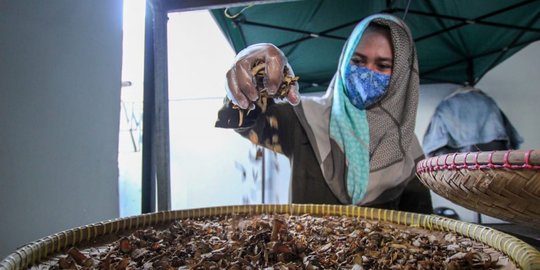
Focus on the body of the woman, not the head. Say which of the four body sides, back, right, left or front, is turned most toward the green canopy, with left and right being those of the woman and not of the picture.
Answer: back

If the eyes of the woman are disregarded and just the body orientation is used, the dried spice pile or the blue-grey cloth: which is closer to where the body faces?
the dried spice pile

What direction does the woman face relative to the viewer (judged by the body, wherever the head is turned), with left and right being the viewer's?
facing the viewer

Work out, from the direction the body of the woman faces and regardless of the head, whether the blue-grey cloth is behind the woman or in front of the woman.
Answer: behind

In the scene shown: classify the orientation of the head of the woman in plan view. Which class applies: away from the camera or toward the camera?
toward the camera

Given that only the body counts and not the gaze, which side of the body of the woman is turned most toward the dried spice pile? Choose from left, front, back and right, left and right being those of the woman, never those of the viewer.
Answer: front

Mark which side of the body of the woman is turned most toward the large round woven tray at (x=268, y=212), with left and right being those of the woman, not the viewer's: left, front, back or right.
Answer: front

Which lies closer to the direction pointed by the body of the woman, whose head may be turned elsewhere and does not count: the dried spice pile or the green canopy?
the dried spice pile

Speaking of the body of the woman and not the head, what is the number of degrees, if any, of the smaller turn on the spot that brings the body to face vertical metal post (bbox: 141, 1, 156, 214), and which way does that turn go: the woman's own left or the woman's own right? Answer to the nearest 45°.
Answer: approximately 45° to the woman's own right
